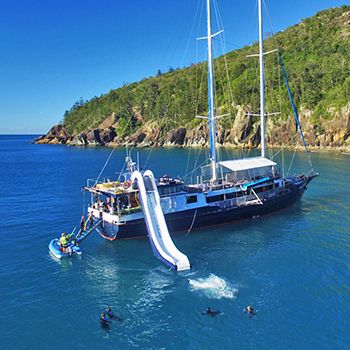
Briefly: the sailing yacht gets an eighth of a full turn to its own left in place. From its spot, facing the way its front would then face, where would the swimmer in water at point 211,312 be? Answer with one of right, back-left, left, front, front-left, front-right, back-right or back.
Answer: back

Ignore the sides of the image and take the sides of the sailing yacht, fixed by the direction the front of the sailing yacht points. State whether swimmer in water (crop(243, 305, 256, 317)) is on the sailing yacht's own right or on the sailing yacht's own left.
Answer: on the sailing yacht's own right

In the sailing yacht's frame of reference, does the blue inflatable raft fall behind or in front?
behind

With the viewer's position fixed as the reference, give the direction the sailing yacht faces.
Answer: facing away from the viewer and to the right of the viewer

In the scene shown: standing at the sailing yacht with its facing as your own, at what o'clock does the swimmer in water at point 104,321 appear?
The swimmer in water is roughly at 5 o'clock from the sailing yacht.

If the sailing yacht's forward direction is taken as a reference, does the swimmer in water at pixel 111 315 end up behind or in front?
behind
